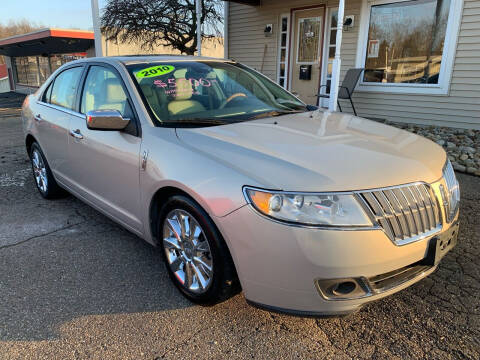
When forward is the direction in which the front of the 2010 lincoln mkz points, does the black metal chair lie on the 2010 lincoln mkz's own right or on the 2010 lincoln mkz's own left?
on the 2010 lincoln mkz's own left

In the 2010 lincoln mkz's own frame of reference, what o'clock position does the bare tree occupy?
The bare tree is roughly at 7 o'clock from the 2010 lincoln mkz.

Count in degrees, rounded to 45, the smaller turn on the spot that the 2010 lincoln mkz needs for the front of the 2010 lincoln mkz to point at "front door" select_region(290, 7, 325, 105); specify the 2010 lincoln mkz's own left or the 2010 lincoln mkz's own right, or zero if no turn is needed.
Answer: approximately 135° to the 2010 lincoln mkz's own left

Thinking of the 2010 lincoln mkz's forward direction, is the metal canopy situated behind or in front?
behind

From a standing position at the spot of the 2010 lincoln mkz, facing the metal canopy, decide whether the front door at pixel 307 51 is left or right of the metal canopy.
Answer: right

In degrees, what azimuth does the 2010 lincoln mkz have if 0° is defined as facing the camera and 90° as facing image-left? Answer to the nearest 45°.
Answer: approximately 315°

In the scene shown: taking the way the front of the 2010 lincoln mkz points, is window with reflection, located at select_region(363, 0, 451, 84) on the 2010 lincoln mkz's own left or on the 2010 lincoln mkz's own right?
on the 2010 lincoln mkz's own left

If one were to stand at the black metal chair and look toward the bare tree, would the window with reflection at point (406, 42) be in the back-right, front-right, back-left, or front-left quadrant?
back-right

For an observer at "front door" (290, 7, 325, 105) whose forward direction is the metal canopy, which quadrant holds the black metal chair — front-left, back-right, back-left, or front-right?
back-left
